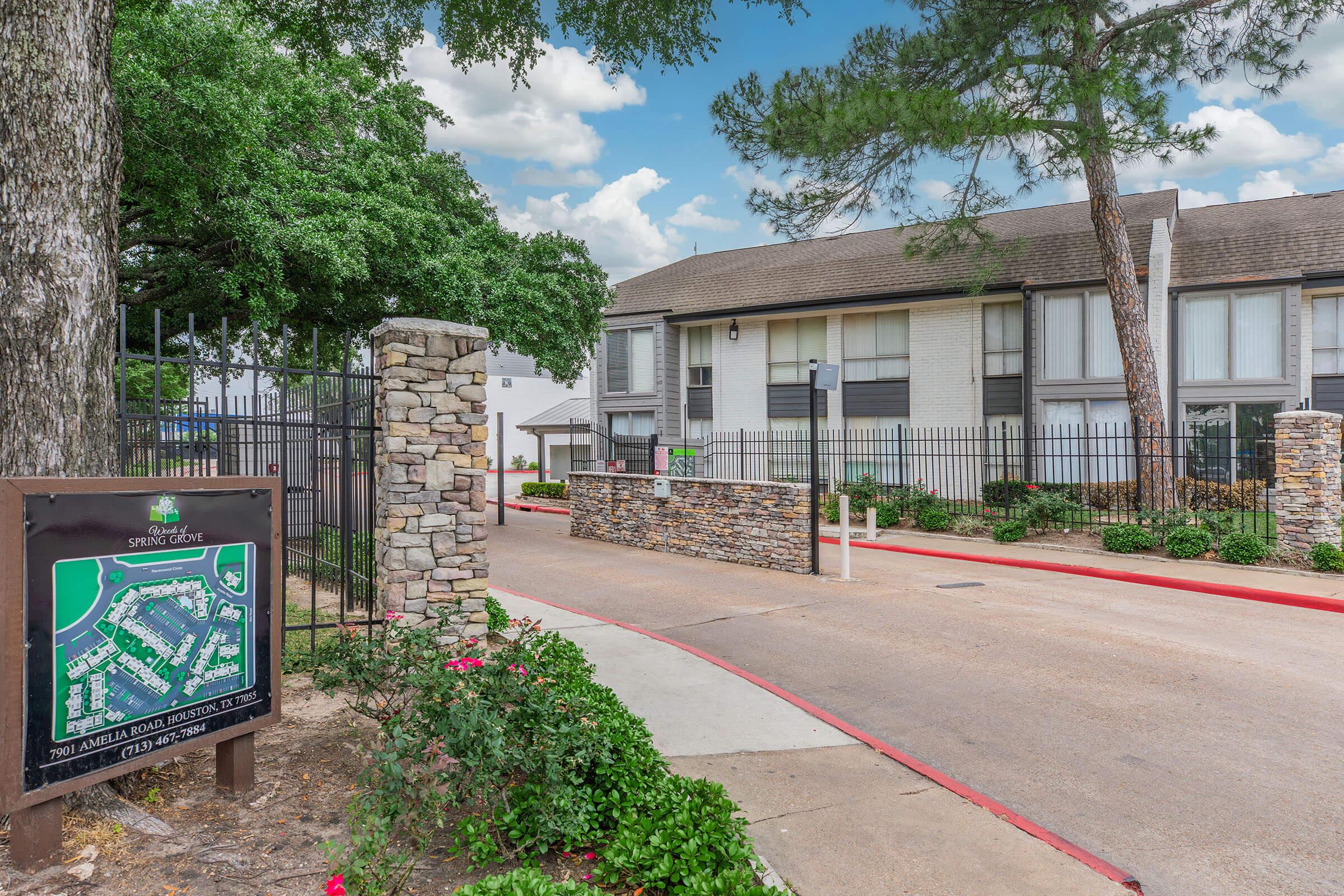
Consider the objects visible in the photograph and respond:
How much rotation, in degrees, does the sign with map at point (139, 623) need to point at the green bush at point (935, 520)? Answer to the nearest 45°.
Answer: approximately 90° to its left

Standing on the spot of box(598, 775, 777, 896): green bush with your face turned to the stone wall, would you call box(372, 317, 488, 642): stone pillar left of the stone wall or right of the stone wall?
left

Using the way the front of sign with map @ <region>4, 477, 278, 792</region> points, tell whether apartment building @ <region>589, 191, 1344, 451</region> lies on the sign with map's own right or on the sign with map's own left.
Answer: on the sign with map's own left

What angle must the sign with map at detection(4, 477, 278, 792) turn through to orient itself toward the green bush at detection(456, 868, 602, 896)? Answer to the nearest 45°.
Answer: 0° — it already faces it

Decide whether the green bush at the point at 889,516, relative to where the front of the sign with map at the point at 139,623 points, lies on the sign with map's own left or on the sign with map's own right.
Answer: on the sign with map's own left

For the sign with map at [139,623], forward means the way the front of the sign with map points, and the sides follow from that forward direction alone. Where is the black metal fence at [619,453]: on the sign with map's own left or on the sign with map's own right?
on the sign with map's own left

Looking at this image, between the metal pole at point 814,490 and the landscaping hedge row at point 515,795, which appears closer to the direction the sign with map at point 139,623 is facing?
the landscaping hedge row

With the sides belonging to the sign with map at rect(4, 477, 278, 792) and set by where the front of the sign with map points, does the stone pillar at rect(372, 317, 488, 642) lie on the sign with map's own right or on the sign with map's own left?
on the sign with map's own left

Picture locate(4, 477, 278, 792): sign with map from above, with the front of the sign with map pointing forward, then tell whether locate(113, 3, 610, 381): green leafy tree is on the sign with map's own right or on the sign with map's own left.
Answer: on the sign with map's own left

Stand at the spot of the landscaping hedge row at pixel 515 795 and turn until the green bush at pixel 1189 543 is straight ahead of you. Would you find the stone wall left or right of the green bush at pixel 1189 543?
left

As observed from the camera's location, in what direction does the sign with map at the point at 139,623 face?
facing the viewer and to the right of the viewer

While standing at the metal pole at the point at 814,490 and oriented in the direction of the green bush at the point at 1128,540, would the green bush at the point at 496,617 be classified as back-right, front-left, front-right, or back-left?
back-right
